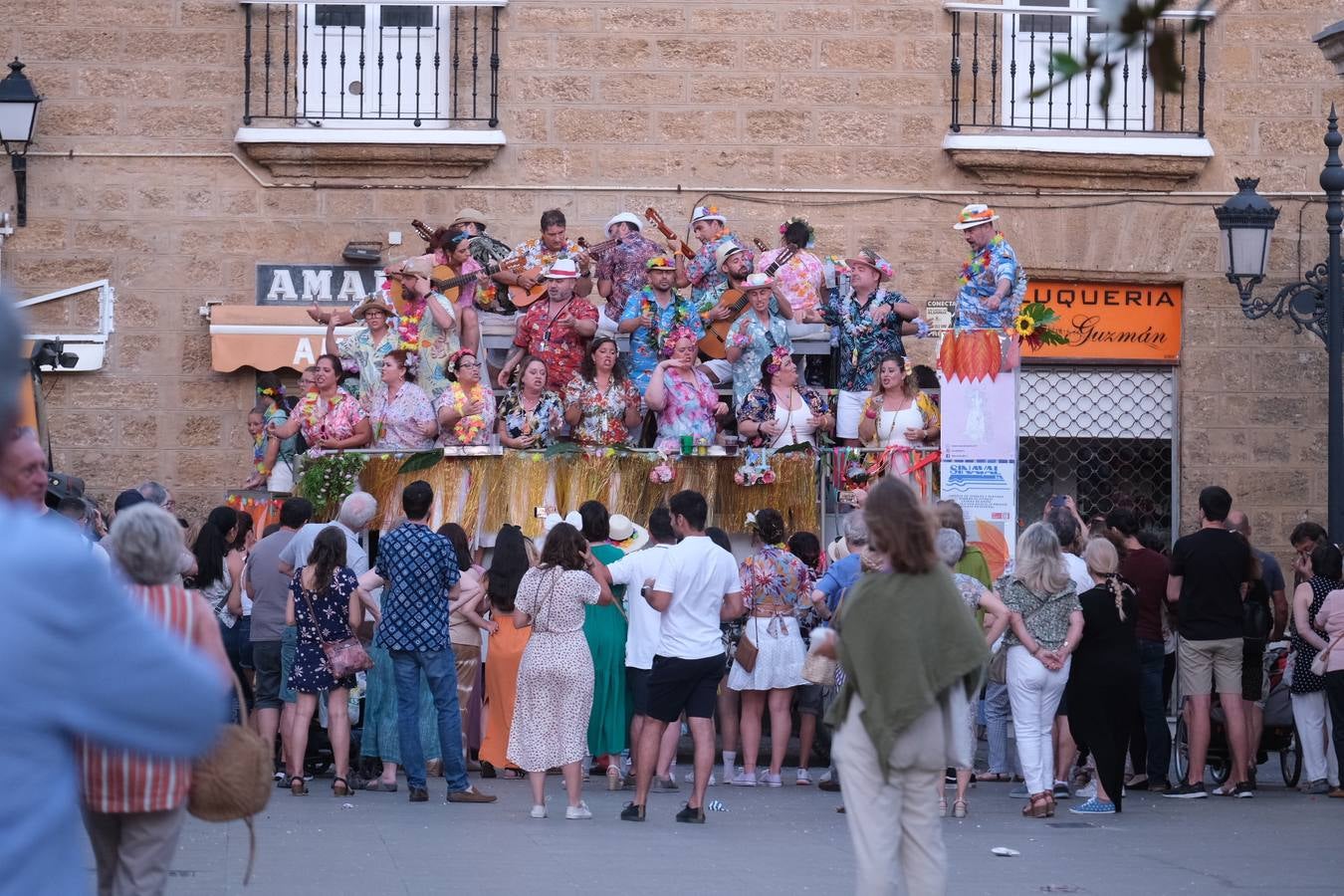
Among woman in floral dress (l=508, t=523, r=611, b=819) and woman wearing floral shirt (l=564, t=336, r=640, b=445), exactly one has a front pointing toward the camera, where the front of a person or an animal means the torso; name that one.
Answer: the woman wearing floral shirt

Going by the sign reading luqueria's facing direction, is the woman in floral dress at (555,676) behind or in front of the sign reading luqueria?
in front

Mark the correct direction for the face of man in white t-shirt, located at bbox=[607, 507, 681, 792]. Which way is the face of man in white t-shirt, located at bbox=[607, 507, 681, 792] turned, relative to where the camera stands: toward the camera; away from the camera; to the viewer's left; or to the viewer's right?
away from the camera

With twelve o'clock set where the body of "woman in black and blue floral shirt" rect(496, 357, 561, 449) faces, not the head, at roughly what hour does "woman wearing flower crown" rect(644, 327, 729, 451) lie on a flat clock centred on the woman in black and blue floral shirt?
The woman wearing flower crown is roughly at 9 o'clock from the woman in black and blue floral shirt.

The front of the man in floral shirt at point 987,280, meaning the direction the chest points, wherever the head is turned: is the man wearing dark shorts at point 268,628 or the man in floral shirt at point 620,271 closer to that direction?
the man wearing dark shorts

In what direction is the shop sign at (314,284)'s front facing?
toward the camera

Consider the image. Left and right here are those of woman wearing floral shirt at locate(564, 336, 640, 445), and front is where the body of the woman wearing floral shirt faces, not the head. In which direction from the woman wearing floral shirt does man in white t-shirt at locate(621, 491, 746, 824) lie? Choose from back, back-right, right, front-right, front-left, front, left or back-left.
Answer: front

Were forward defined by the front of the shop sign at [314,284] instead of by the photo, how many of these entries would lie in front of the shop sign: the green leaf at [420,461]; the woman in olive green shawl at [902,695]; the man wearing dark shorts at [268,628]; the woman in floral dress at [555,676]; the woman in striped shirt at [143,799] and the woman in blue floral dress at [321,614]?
6

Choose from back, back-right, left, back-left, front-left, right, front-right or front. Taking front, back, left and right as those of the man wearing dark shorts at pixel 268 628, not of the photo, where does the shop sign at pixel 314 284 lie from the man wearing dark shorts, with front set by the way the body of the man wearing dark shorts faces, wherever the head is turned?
front-left

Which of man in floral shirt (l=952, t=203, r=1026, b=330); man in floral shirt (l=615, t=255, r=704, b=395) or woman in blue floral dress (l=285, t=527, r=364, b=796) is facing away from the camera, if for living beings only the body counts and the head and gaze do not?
the woman in blue floral dress

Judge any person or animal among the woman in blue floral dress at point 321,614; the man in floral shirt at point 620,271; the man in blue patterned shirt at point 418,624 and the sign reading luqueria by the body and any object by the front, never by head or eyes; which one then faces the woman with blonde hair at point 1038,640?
the sign reading luqueria

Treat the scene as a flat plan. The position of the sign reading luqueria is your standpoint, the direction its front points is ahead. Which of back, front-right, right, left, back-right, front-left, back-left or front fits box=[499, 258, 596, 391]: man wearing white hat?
front-right

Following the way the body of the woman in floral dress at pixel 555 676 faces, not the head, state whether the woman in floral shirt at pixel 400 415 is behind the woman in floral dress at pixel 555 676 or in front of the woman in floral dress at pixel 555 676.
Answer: in front

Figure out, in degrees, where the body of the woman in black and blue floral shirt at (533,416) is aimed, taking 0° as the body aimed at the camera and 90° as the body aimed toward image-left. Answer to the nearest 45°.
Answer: approximately 0°

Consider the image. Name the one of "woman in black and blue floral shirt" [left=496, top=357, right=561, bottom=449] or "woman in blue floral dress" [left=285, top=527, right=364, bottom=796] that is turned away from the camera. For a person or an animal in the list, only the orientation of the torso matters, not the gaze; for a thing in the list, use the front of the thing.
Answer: "woman in blue floral dress" [left=285, top=527, right=364, bottom=796]

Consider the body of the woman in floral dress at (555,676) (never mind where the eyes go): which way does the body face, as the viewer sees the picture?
away from the camera

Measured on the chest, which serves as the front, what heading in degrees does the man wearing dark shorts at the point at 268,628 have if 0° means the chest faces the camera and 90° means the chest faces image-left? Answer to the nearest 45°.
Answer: approximately 225°

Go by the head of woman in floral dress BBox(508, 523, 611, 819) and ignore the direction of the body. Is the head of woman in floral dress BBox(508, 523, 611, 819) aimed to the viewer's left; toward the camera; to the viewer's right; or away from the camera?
away from the camera

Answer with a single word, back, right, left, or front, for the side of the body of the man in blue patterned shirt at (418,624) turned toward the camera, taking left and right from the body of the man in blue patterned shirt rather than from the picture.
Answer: back

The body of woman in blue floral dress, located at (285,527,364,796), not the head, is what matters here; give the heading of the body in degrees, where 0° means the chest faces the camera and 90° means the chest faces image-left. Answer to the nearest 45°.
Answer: approximately 180°

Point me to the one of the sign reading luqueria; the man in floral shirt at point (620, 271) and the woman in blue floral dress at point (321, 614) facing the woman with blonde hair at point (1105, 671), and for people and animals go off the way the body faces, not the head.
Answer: the sign reading luqueria

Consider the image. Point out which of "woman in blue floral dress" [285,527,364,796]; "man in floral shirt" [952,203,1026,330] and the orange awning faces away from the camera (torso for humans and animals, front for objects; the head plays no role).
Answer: the woman in blue floral dress

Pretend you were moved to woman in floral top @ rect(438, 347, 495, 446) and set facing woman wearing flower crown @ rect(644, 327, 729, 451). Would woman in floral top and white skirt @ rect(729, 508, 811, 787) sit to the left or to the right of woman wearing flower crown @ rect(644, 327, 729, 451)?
right
